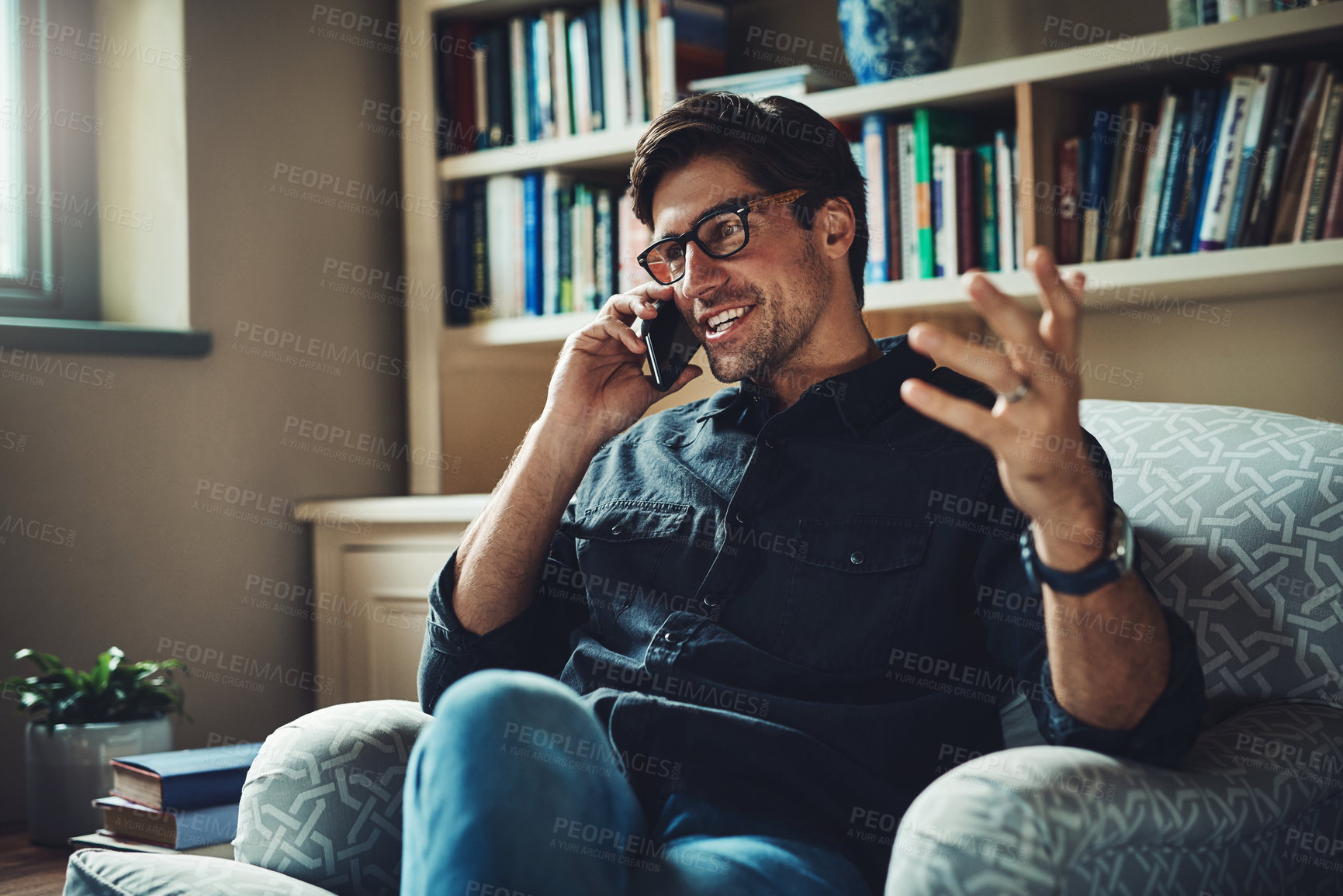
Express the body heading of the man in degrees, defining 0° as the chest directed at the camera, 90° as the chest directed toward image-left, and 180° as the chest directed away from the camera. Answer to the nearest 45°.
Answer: approximately 45°

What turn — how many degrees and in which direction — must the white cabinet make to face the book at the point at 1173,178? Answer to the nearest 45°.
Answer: approximately 45° to its left

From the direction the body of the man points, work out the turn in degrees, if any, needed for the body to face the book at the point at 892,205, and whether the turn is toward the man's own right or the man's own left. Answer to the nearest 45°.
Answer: approximately 135° to the man's own right

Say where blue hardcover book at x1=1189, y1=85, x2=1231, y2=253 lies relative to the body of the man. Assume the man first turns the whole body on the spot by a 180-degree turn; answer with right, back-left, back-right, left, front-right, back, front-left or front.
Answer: front
